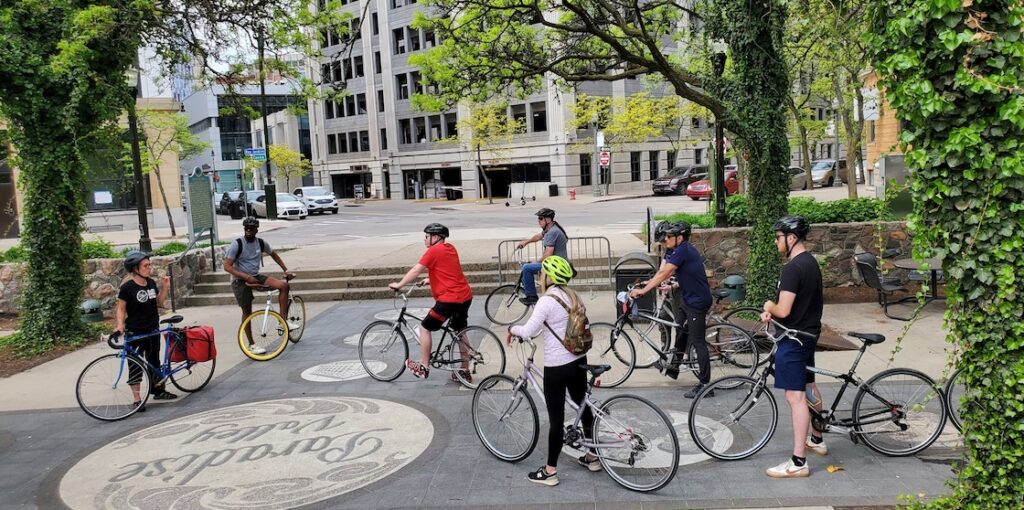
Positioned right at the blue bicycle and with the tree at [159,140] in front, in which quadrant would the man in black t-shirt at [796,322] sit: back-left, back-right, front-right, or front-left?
back-right

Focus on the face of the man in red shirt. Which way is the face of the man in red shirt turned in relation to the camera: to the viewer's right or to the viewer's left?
to the viewer's left

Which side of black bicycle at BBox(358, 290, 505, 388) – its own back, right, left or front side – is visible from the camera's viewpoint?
left

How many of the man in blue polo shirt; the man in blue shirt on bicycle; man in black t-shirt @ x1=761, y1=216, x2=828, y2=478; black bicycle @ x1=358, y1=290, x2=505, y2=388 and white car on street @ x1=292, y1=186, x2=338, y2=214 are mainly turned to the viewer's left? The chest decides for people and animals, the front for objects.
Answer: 4

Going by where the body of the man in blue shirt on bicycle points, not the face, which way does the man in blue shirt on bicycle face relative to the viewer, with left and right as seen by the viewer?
facing to the left of the viewer

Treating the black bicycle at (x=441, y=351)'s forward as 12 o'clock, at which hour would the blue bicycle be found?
The blue bicycle is roughly at 12 o'clock from the black bicycle.

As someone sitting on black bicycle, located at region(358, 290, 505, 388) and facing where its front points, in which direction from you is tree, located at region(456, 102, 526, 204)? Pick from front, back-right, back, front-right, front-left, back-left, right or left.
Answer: right

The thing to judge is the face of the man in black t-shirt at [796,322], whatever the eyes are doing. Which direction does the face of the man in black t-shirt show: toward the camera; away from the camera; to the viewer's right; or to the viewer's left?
to the viewer's left

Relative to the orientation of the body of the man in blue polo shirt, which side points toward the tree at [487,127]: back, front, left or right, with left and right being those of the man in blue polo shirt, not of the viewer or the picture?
right

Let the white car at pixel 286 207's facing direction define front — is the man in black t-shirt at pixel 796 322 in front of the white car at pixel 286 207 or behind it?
in front

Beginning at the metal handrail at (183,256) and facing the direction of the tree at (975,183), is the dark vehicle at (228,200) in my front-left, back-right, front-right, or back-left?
back-left

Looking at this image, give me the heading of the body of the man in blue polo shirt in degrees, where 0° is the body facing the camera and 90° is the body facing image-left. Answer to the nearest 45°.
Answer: approximately 90°

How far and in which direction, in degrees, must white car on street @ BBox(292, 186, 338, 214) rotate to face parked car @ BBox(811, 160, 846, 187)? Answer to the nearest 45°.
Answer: approximately 45° to its left
